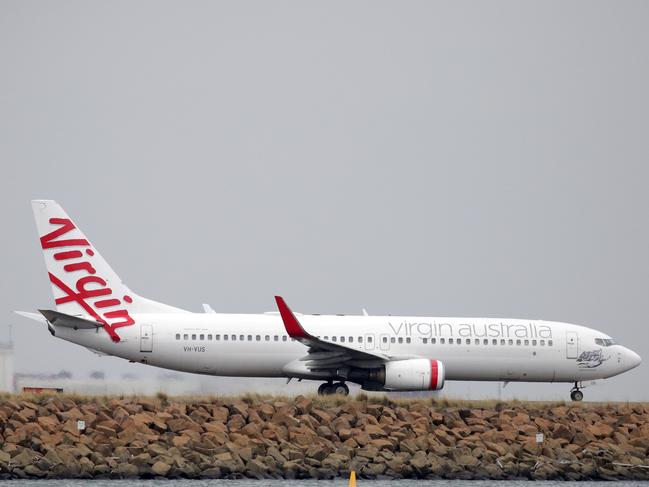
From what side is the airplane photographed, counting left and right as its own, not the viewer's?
right
